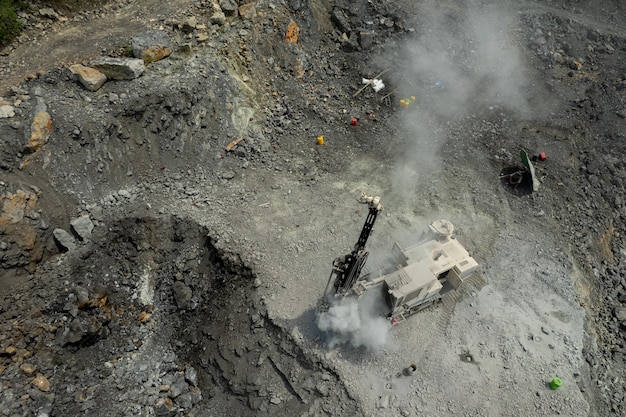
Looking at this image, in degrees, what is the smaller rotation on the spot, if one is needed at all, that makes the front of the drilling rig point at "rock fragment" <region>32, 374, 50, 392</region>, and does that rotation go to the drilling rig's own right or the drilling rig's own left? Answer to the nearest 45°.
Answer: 0° — it already faces it

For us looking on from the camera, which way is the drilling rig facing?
facing the viewer and to the left of the viewer

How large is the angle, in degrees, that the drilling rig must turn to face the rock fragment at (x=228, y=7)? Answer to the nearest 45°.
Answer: approximately 90° to its right

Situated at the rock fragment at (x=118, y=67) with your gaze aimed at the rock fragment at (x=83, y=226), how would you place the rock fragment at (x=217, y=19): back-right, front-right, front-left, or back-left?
back-left

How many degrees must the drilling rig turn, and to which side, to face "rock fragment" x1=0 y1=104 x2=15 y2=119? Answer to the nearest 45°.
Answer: approximately 45° to its right

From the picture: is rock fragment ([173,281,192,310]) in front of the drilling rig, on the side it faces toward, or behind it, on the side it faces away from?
in front

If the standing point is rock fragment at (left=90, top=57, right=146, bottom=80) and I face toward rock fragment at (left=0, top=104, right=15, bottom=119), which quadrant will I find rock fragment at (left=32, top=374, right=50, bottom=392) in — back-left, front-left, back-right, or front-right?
front-left

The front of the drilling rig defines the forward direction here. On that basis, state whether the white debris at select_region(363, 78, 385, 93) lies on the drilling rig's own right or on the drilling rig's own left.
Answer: on the drilling rig's own right

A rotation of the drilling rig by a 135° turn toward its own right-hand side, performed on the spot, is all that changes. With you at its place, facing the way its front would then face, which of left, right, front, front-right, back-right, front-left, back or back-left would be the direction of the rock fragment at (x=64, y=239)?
left

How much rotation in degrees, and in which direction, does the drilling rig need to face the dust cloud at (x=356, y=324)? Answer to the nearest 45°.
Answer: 0° — it already faces it

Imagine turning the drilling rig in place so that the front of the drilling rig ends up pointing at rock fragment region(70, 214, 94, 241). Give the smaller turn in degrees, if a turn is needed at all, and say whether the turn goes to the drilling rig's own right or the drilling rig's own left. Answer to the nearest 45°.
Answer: approximately 45° to the drilling rig's own right

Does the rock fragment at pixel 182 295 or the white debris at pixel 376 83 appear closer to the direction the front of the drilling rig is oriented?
the rock fragment

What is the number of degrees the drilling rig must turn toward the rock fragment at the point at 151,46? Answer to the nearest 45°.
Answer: approximately 90° to its right
